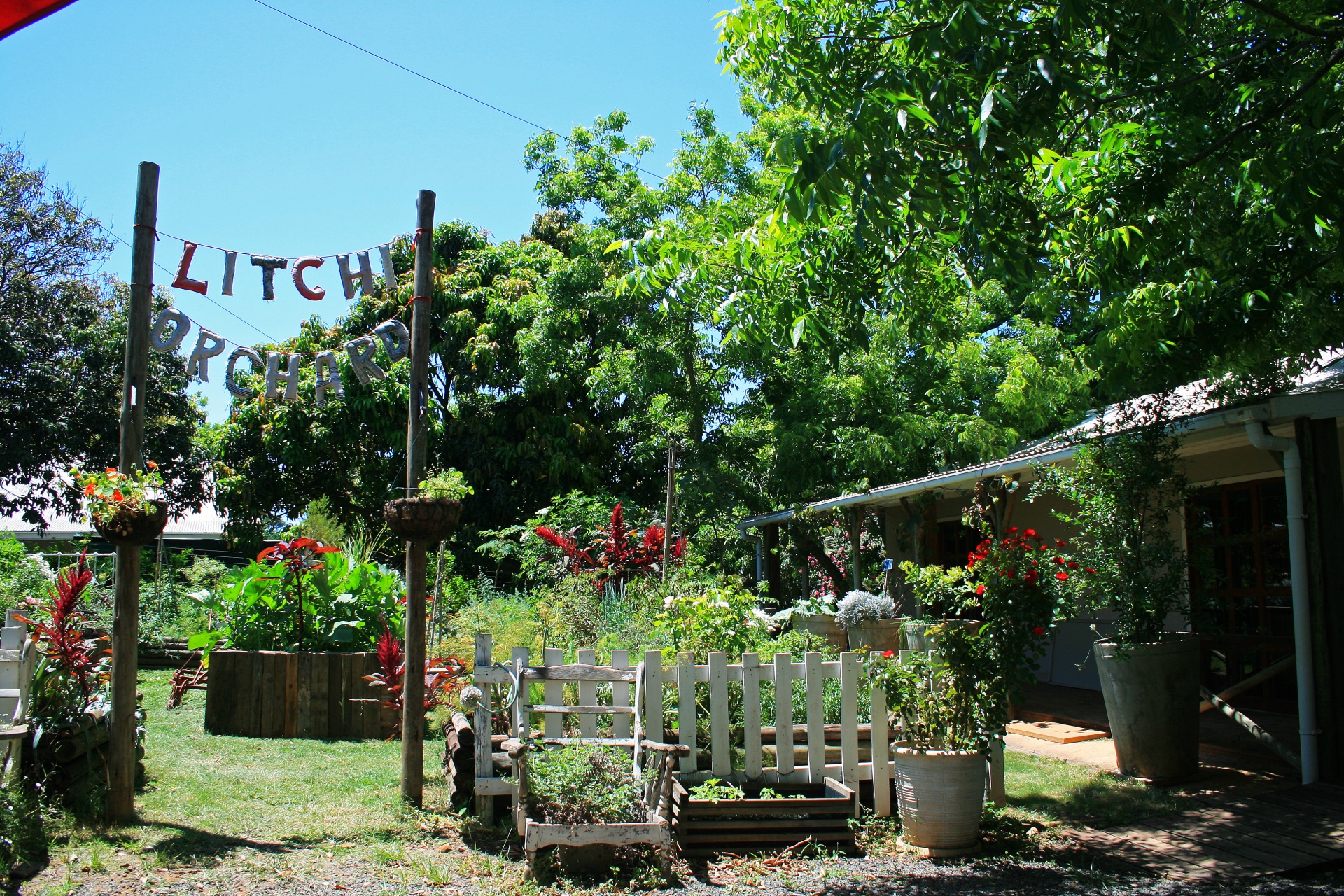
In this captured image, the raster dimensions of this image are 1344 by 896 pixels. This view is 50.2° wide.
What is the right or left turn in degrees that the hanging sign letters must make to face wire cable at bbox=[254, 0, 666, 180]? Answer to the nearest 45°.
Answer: approximately 180°

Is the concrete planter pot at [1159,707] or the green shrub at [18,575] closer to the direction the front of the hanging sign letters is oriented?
the concrete planter pot

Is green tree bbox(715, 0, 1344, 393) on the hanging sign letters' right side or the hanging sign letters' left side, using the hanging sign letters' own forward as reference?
on its left

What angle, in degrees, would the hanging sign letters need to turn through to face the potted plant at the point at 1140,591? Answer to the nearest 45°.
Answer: approximately 90° to its left

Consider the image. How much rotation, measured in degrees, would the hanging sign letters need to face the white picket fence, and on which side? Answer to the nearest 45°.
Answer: approximately 45° to its left

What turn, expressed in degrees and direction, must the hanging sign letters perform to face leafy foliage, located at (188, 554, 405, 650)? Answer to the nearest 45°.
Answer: approximately 180°

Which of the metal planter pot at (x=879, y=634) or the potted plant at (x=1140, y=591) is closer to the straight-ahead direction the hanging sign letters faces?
the potted plant

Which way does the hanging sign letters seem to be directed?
toward the camera
